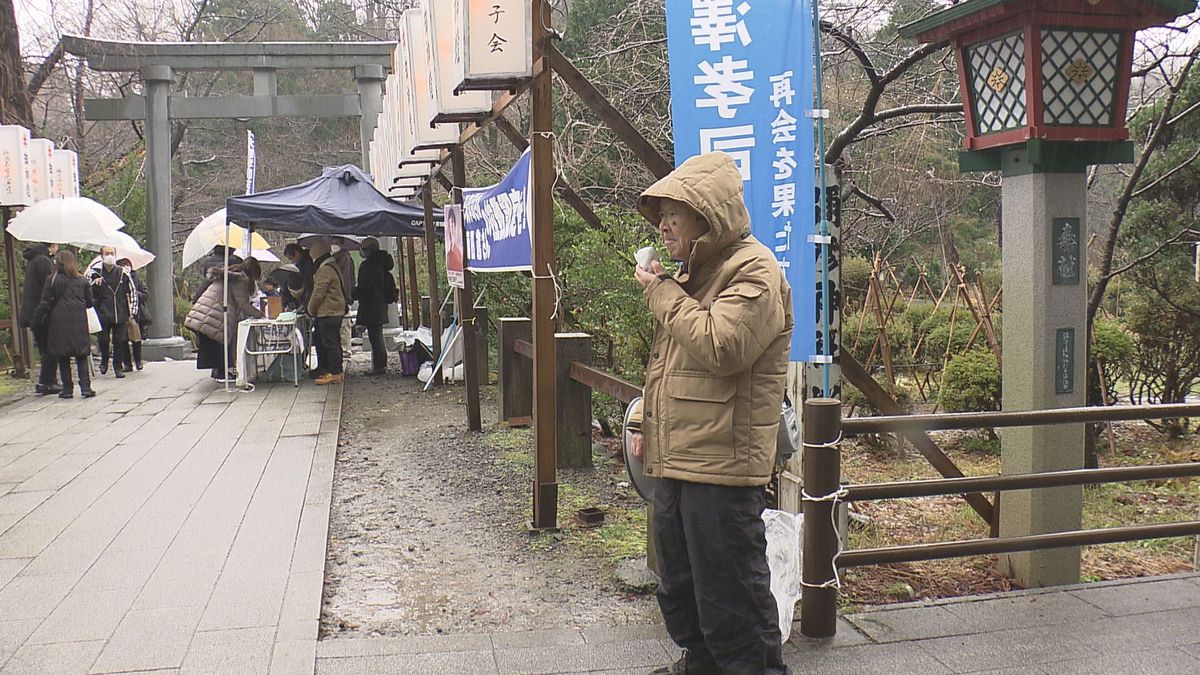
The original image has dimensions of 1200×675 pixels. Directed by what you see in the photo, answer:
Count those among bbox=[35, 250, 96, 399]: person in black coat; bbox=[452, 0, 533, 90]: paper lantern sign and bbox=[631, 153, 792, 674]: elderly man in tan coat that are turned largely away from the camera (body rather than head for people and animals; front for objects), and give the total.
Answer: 1

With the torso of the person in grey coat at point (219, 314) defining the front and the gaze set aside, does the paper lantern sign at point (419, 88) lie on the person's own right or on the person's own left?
on the person's own right

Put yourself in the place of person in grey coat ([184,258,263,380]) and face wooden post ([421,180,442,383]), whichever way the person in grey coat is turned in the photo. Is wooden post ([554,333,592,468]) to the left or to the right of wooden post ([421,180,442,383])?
right

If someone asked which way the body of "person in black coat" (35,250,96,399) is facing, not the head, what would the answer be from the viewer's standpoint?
away from the camera

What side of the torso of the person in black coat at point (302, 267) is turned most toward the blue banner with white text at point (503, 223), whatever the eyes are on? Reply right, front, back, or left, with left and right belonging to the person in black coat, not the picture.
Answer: left

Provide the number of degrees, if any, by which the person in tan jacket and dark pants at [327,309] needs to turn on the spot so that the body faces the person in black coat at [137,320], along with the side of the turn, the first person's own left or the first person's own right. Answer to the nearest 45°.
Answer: approximately 45° to the first person's own right

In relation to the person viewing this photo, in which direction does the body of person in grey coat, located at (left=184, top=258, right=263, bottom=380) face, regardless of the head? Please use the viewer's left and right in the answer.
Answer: facing to the right of the viewer

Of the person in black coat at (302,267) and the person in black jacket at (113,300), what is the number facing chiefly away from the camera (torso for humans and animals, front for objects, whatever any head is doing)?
0

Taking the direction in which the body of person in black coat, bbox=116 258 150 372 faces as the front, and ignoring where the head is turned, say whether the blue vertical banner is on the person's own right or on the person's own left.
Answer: on the person's own left
